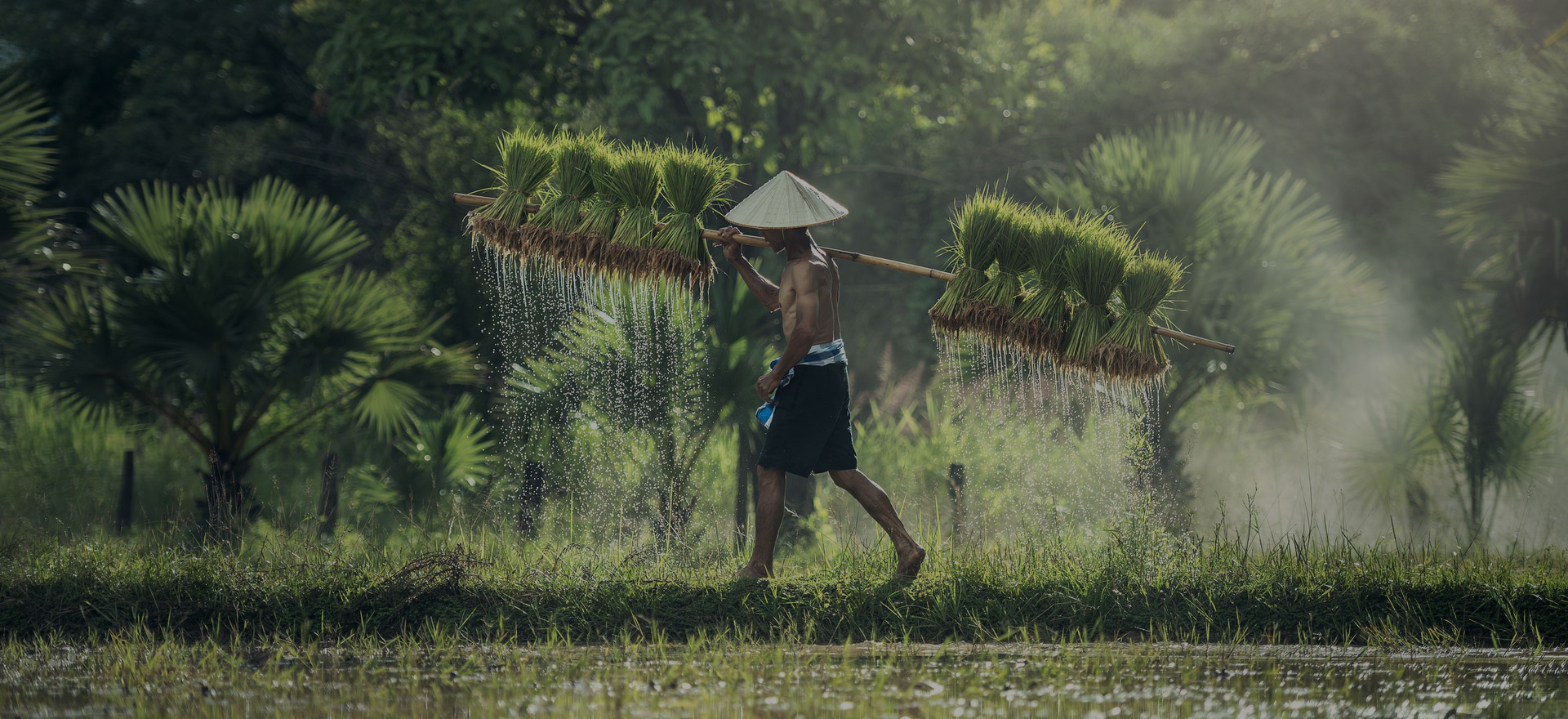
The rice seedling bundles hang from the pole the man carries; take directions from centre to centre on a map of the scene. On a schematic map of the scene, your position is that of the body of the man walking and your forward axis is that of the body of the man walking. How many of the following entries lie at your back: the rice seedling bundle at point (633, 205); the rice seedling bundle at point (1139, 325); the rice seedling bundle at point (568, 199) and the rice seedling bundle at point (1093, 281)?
2

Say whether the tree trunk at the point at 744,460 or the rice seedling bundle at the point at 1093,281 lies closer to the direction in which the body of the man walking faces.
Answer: the tree trunk

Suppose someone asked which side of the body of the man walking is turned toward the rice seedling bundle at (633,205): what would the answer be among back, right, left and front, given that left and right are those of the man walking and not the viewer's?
front

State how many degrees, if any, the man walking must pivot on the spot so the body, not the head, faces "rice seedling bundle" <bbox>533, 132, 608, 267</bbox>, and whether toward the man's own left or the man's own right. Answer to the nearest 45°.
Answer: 0° — they already face it

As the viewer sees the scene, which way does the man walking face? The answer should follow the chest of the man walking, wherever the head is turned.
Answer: to the viewer's left

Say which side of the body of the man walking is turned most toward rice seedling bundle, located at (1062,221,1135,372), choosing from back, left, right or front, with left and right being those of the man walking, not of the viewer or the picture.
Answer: back

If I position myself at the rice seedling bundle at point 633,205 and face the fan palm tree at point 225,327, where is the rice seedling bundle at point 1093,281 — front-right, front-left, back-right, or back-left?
back-right

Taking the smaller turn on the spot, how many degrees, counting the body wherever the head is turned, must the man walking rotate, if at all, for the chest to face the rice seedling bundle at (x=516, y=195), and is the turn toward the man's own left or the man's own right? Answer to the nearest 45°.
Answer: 0° — they already face it

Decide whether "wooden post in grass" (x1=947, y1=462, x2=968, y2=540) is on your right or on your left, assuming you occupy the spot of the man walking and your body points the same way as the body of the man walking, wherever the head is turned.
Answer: on your right

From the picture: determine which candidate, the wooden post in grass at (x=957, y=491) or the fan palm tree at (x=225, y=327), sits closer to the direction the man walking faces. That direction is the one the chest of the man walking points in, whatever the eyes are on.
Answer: the fan palm tree

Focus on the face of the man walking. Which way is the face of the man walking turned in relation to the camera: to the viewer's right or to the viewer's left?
to the viewer's left
